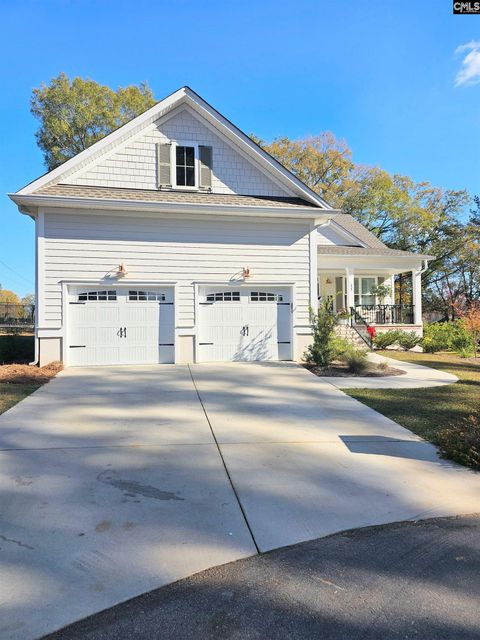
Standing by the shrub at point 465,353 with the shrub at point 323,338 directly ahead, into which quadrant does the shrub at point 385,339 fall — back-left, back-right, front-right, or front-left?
front-right

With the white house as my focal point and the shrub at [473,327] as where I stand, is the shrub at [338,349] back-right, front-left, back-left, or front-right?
front-left

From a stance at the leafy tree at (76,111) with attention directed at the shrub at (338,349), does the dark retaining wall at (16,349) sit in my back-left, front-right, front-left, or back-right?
front-right

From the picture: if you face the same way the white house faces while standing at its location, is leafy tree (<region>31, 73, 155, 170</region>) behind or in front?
behind

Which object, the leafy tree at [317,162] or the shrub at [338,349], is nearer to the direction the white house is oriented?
the shrub
